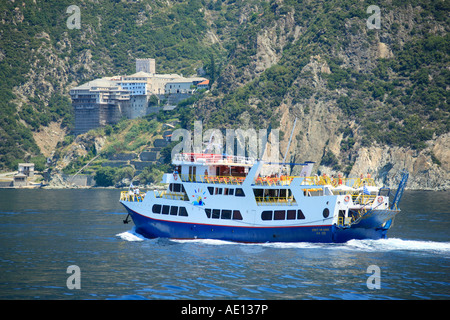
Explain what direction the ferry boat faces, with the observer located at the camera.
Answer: facing away from the viewer and to the left of the viewer
